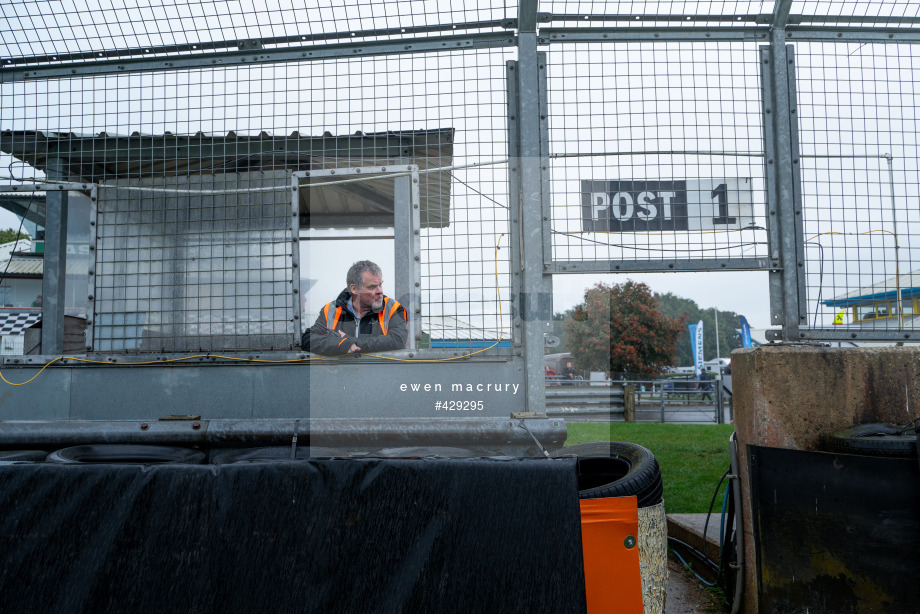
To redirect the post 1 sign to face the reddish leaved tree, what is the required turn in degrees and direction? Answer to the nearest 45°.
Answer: approximately 180°

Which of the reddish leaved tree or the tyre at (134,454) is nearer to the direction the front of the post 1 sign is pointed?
the tyre

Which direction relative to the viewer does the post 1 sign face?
toward the camera

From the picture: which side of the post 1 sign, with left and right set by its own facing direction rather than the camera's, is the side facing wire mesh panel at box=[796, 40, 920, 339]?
left

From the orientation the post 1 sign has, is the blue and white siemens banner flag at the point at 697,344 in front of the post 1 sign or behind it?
behind

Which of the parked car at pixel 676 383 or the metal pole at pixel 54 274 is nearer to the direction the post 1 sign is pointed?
the metal pole
